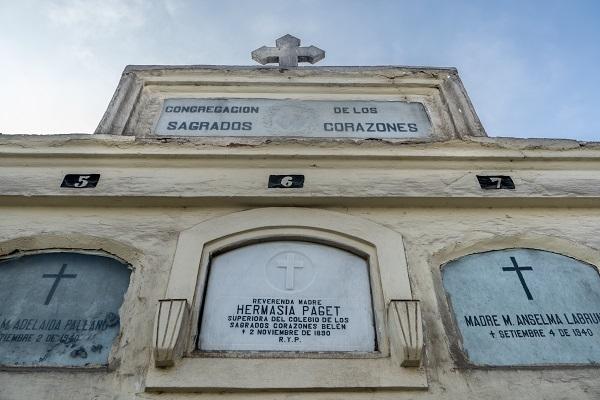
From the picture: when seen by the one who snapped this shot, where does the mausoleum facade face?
facing the viewer
